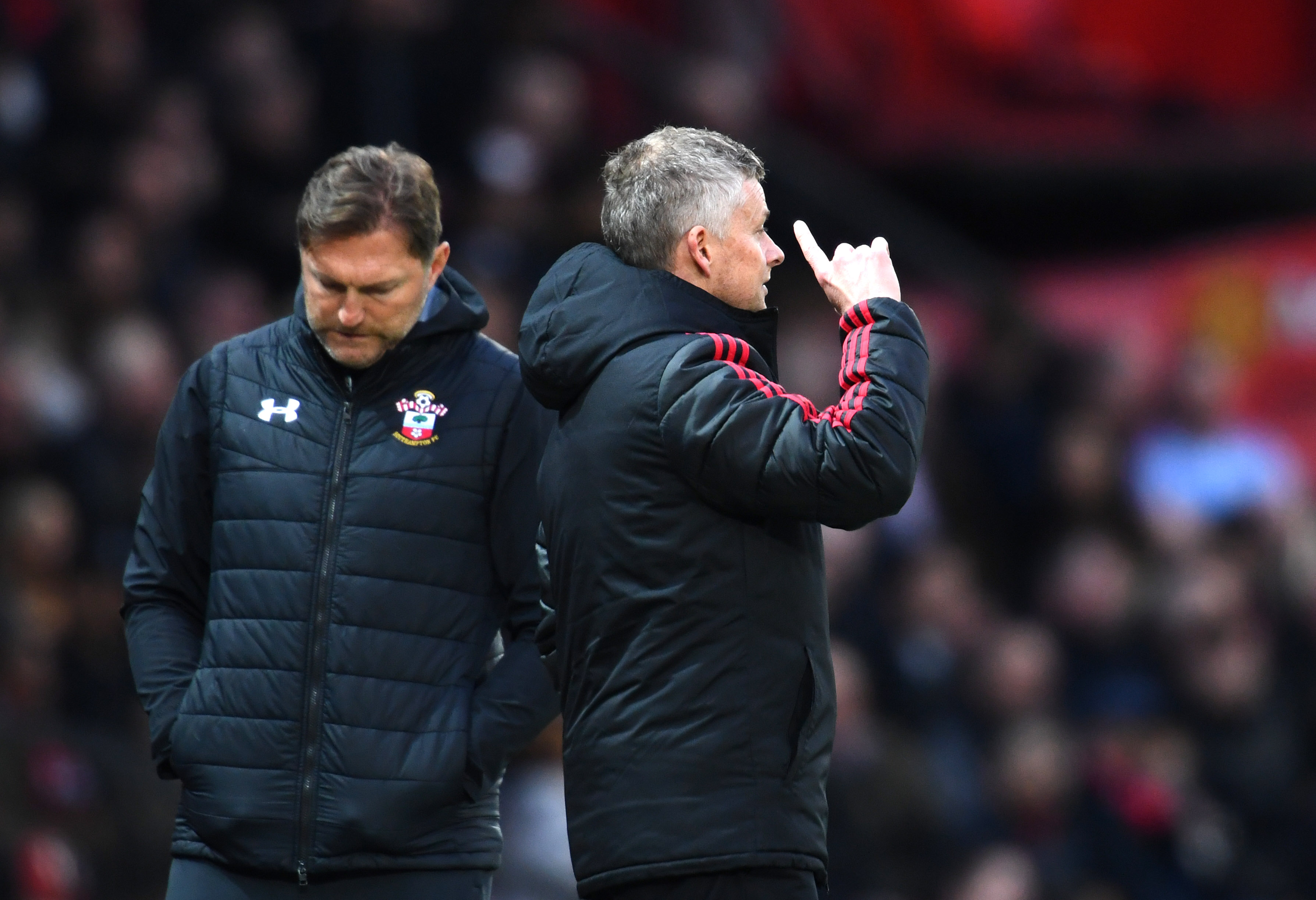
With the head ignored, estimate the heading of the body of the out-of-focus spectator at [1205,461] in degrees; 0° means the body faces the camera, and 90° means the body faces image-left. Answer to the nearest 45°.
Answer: approximately 0°

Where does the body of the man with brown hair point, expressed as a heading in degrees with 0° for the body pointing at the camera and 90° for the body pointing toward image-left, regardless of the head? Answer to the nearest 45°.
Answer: approximately 0°

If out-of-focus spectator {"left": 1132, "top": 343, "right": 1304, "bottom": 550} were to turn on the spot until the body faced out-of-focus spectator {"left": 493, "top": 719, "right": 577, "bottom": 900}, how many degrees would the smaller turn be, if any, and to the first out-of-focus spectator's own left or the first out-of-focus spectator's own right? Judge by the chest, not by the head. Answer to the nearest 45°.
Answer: approximately 45° to the first out-of-focus spectator's own right

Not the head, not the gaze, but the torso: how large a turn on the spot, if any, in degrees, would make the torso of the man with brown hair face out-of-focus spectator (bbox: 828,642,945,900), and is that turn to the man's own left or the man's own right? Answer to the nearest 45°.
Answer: approximately 135° to the man's own left

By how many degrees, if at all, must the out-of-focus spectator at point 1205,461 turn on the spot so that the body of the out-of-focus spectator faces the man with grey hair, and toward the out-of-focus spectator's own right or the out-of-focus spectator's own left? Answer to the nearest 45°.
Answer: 0° — they already face them

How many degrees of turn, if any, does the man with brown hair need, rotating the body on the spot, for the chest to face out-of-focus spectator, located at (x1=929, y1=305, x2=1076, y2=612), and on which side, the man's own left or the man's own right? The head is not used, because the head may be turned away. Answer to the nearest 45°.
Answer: approximately 135° to the man's own left

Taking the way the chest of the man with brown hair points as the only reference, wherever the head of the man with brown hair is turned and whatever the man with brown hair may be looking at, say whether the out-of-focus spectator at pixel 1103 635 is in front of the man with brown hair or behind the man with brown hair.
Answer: behind

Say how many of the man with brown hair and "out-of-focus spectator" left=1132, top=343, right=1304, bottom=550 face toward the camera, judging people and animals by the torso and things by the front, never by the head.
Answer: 2

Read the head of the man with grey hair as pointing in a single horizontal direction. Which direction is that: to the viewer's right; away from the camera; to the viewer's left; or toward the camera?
to the viewer's right
